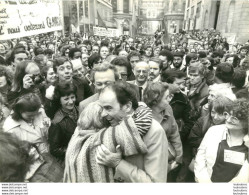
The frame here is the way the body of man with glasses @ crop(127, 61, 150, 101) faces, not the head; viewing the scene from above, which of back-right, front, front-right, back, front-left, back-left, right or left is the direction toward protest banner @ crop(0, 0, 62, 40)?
right

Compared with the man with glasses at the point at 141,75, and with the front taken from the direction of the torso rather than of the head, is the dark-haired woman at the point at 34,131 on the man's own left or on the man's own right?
on the man's own right

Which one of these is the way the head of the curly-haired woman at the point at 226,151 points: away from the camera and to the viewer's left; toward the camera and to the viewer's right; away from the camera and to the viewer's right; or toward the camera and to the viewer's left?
toward the camera and to the viewer's left

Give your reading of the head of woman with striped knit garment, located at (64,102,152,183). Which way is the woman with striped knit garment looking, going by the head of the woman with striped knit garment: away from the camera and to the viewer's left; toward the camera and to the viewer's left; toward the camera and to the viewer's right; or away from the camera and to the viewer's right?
away from the camera and to the viewer's right

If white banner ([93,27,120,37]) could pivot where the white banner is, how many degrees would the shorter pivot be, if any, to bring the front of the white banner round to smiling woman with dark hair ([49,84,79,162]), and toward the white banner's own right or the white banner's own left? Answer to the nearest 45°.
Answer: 0° — it already faces them

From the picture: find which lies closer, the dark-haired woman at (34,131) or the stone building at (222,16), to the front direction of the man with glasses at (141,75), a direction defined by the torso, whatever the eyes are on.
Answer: the dark-haired woman

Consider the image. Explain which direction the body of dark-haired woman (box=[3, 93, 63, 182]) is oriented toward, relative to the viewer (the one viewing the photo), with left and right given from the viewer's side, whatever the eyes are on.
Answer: facing the viewer and to the right of the viewer

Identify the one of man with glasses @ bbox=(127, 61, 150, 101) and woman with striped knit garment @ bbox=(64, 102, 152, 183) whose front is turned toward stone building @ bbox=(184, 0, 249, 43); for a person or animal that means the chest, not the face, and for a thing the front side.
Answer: the woman with striped knit garment

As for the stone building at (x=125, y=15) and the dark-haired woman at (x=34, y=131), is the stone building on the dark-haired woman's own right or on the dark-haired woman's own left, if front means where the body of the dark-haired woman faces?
on the dark-haired woman's own left

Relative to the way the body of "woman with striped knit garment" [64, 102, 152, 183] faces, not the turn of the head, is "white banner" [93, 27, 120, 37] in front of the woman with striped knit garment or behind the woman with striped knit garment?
in front

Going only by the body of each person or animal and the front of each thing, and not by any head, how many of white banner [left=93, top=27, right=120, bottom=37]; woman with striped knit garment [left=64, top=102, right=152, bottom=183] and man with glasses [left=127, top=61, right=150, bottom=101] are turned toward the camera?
2

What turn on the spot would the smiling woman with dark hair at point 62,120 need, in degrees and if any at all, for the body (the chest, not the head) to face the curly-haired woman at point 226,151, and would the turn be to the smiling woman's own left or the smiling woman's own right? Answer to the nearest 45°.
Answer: approximately 45° to the smiling woman's own left

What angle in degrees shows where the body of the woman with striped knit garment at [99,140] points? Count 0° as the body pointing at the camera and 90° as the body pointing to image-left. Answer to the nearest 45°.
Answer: approximately 225°

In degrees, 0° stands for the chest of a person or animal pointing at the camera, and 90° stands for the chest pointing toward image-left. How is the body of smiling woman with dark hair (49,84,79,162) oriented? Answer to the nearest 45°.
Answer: approximately 315°
